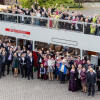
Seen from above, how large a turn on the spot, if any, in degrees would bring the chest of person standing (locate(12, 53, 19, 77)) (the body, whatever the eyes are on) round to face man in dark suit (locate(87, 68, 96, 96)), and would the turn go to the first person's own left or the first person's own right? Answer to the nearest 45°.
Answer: approximately 45° to the first person's own left

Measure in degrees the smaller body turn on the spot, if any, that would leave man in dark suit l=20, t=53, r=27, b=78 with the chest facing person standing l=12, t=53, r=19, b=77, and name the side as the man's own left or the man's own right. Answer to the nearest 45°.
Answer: approximately 135° to the man's own right
